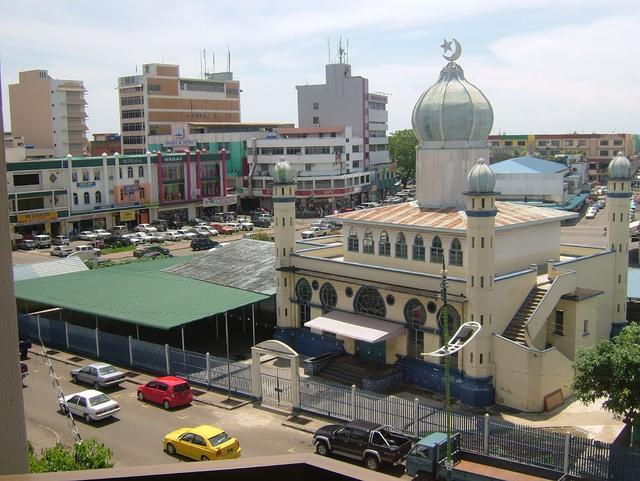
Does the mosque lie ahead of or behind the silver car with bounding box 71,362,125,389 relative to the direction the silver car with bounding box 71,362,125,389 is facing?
behind

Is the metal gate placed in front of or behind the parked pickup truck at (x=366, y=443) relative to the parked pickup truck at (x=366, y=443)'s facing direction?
in front

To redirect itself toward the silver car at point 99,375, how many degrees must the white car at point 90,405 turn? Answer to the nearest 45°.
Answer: approximately 45° to its right

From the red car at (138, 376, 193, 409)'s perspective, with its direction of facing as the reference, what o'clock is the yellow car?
The yellow car is roughly at 7 o'clock from the red car.

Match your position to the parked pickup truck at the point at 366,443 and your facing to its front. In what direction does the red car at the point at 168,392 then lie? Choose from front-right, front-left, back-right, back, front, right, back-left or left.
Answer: front

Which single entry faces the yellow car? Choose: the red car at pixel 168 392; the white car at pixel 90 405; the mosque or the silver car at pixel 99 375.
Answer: the mosque

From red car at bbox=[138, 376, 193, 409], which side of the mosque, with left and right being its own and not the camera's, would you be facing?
front

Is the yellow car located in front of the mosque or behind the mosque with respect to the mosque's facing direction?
in front

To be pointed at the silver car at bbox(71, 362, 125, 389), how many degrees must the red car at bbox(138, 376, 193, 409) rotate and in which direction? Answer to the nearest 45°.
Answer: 0° — it already faces it

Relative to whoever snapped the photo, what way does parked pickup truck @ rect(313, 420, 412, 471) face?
facing away from the viewer and to the left of the viewer

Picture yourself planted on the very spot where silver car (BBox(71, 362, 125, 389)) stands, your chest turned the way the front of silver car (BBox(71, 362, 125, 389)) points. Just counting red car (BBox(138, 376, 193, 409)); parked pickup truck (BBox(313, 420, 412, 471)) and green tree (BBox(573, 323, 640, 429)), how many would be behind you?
3

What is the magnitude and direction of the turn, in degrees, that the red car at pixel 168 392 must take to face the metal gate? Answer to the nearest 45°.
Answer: approximately 135° to its right

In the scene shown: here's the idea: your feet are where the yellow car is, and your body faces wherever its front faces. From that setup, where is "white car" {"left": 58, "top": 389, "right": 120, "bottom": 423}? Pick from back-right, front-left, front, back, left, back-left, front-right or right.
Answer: front

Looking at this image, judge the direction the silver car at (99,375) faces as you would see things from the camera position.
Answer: facing away from the viewer and to the left of the viewer

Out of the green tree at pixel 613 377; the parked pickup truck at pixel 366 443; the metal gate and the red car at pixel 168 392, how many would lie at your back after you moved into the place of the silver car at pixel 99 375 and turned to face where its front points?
4

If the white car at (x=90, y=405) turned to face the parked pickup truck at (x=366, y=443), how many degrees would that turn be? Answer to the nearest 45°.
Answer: approximately 180°
